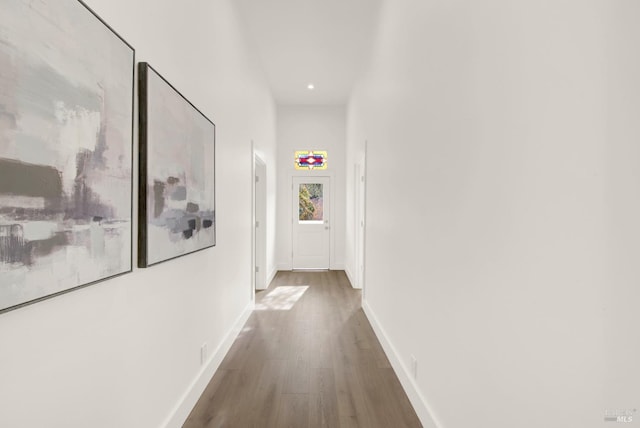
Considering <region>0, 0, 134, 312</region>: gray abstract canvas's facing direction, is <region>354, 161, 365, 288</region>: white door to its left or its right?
on its left

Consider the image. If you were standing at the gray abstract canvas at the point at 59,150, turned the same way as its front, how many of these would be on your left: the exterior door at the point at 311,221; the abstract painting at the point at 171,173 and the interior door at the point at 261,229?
3

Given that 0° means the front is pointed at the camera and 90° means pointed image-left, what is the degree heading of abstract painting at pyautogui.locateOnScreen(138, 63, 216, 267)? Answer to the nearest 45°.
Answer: approximately 315°

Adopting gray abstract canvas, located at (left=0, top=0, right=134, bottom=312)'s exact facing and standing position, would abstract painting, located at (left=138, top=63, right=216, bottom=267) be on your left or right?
on your left

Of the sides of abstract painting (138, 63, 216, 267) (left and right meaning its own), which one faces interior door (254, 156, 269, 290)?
left

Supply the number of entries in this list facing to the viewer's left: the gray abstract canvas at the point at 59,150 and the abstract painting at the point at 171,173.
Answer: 0

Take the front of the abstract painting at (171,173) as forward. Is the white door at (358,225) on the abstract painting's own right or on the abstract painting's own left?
on the abstract painting's own left

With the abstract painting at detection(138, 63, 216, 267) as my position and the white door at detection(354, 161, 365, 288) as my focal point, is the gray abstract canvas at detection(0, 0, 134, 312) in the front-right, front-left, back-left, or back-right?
back-right

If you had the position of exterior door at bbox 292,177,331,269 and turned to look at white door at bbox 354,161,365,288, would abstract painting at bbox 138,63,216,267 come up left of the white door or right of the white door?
right

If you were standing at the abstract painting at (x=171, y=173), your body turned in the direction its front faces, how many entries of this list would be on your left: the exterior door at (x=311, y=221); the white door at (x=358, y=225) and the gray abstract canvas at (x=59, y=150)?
2

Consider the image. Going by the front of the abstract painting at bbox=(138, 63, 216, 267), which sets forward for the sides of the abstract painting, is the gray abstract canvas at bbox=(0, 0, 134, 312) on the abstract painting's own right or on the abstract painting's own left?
on the abstract painting's own right

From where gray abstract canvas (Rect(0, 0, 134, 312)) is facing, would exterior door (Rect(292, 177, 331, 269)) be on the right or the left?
on its left

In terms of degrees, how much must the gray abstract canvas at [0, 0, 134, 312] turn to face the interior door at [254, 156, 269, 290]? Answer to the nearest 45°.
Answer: approximately 90° to its left

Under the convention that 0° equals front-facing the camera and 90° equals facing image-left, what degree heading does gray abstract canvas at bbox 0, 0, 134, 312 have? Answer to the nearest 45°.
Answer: approximately 315°
